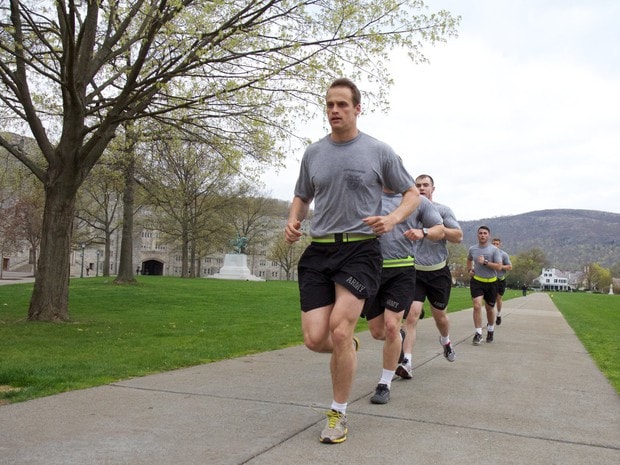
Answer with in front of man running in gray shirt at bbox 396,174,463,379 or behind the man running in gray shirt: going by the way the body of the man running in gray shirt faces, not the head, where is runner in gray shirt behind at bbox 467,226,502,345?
behind

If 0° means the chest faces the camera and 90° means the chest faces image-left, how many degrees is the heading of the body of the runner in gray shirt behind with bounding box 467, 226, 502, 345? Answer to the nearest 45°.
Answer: approximately 0°

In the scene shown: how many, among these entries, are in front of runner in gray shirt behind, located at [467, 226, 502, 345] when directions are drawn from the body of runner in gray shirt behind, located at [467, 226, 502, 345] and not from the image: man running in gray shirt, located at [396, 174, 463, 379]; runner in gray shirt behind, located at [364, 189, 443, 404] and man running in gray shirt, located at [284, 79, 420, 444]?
3

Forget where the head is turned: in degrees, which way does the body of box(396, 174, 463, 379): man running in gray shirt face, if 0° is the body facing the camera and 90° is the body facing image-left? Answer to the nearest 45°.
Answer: approximately 45°

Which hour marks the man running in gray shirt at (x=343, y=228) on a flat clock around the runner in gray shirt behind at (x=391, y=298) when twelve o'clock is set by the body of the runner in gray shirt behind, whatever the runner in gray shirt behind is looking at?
The man running in gray shirt is roughly at 11 o'clock from the runner in gray shirt behind.

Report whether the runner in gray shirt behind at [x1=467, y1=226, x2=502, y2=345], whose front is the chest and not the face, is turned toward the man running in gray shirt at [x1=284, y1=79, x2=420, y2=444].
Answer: yes

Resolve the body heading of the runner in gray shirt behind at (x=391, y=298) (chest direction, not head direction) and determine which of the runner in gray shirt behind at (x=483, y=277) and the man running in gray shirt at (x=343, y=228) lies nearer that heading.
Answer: the man running in gray shirt
